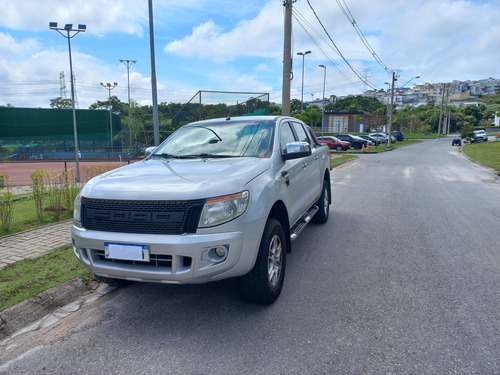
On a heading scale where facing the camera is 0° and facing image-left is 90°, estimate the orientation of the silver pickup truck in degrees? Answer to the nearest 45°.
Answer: approximately 45°

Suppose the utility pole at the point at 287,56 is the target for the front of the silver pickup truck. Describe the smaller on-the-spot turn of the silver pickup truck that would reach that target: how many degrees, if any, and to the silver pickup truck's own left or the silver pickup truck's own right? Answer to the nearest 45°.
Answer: approximately 135° to the silver pickup truck's own right

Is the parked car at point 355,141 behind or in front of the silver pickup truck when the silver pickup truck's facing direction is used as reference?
behind

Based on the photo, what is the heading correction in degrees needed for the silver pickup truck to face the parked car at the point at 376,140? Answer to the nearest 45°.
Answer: approximately 180°

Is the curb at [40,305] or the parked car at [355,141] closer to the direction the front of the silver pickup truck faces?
the curb
